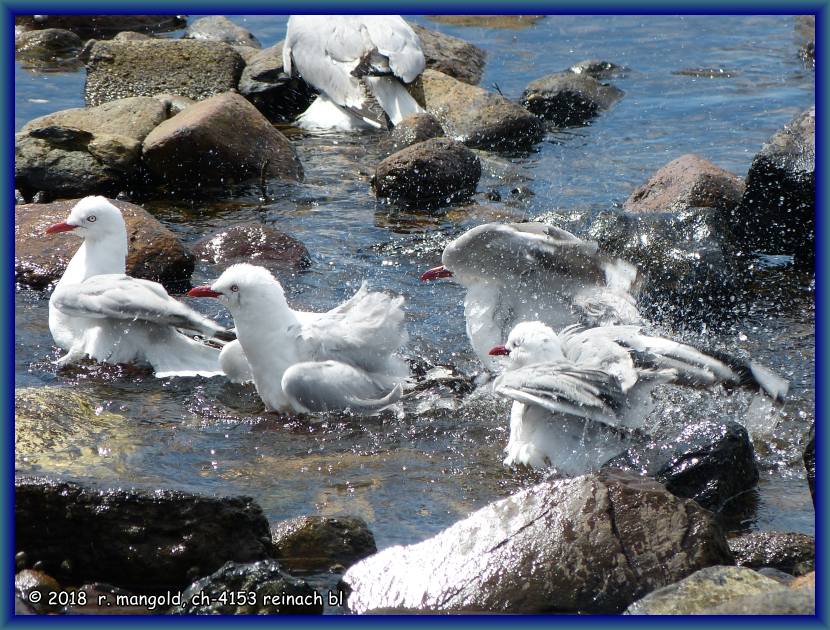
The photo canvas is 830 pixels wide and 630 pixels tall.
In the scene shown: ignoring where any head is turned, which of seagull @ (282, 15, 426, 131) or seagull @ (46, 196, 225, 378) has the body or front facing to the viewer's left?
seagull @ (46, 196, 225, 378)

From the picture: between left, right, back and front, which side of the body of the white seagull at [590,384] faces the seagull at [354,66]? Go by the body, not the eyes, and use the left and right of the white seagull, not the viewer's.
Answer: right

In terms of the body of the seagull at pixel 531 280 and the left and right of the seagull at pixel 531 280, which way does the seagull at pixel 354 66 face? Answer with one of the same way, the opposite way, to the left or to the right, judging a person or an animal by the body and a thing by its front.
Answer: to the right

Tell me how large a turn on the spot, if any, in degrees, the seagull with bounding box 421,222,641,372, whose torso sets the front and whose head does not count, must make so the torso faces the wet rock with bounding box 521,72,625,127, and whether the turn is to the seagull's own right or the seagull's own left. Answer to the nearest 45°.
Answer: approximately 90° to the seagull's own right

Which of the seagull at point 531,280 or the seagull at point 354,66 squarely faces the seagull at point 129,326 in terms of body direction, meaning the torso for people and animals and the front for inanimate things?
the seagull at point 531,280

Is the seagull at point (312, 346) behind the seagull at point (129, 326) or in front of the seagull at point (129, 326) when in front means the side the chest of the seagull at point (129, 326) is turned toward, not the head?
behind

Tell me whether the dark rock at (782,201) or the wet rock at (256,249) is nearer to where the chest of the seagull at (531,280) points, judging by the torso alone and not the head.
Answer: the wet rock

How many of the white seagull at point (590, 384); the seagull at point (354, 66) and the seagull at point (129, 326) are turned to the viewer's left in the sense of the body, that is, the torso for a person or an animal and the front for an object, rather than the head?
2

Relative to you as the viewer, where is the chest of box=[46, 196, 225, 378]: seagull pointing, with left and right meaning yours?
facing to the left of the viewer

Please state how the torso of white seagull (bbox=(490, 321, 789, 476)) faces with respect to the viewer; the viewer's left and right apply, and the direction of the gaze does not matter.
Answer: facing to the left of the viewer

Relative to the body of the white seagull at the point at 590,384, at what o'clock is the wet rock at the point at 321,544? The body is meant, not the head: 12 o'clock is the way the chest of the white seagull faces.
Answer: The wet rock is roughly at 10 o'clock from the white seagull.

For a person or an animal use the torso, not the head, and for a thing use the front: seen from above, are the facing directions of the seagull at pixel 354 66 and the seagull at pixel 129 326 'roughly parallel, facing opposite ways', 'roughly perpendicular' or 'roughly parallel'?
roughly perpendicular

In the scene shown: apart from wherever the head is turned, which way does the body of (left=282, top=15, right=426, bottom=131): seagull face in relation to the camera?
away from the camera

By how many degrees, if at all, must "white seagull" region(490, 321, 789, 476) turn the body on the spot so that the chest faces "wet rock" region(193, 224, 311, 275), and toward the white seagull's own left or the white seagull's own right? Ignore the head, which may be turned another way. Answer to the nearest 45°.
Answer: approximately 45° to the white seagull's own right

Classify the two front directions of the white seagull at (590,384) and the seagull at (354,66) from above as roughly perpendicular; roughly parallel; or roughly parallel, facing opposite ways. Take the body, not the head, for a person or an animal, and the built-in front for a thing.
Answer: roughly perpendicular

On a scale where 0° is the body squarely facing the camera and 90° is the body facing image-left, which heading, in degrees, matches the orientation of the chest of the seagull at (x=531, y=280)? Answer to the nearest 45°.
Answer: approximately 90°
